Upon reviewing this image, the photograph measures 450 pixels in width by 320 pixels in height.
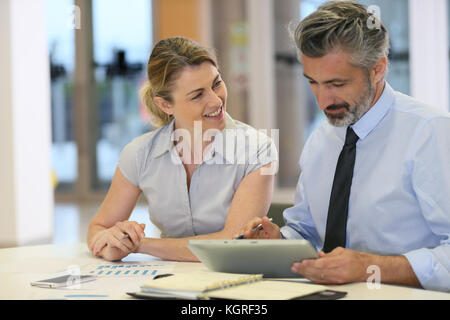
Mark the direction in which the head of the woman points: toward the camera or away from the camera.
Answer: toward the camera

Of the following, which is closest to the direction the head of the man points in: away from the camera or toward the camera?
toward the camera

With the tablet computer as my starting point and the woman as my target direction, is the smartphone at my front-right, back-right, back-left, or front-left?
front-left

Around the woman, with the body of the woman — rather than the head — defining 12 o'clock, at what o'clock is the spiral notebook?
The spiral notebook is roughly at 12 o'clock from the woman.

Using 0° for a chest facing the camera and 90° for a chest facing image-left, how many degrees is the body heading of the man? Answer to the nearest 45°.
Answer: approximately 45°

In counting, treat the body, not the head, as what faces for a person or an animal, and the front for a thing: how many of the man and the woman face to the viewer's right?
0

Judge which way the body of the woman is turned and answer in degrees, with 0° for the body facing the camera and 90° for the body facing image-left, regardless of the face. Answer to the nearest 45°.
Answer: approximately 0°
